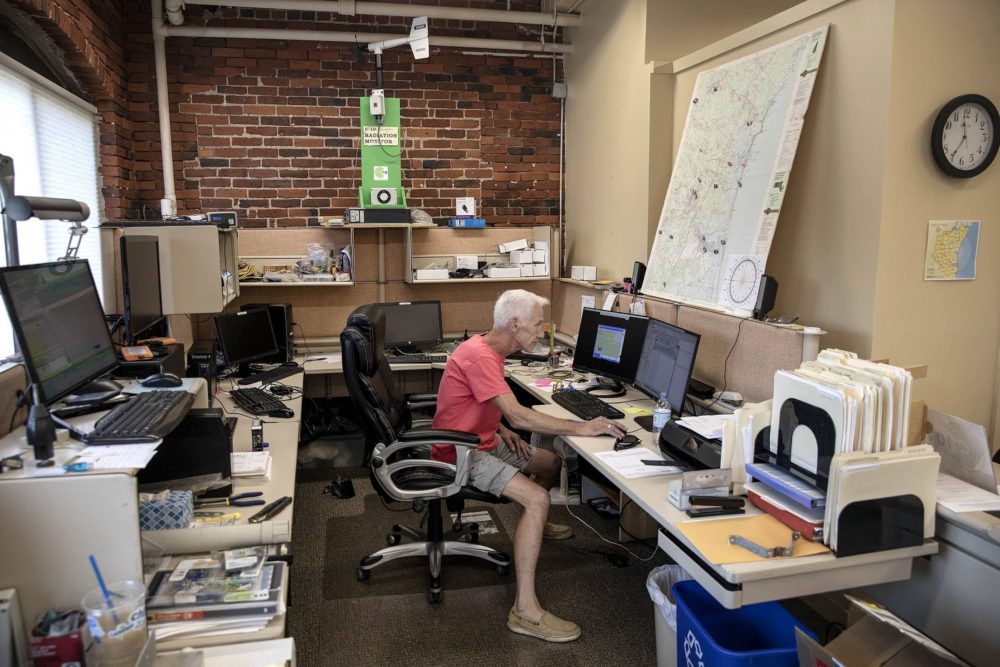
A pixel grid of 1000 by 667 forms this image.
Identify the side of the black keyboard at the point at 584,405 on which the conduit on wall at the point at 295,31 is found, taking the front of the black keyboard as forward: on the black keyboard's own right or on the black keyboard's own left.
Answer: on the black keyboard's own right

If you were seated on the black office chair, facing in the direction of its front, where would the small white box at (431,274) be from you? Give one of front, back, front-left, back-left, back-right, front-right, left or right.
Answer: left

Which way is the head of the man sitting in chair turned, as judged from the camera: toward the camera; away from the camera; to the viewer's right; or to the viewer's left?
to the viewer's right

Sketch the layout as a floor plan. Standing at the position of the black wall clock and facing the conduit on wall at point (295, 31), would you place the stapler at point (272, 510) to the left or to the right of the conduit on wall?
left

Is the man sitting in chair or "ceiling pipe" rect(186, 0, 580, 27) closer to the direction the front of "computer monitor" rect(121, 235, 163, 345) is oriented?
the man sitting in chair

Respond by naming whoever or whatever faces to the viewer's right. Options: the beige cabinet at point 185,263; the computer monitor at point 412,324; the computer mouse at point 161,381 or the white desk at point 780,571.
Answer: the beige cabinet

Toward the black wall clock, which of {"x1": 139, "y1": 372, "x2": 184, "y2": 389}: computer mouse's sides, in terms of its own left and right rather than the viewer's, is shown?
back

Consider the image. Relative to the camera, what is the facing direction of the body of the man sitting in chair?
to the viewer's right

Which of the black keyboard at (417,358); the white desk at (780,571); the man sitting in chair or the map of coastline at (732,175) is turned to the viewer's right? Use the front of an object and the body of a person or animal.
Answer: the man sitting in chair

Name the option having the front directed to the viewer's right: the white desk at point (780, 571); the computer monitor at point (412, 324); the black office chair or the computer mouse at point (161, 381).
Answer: the black office chair

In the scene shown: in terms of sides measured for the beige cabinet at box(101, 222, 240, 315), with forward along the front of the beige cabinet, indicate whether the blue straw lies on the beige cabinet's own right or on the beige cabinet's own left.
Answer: on the beige cabinet's own right
